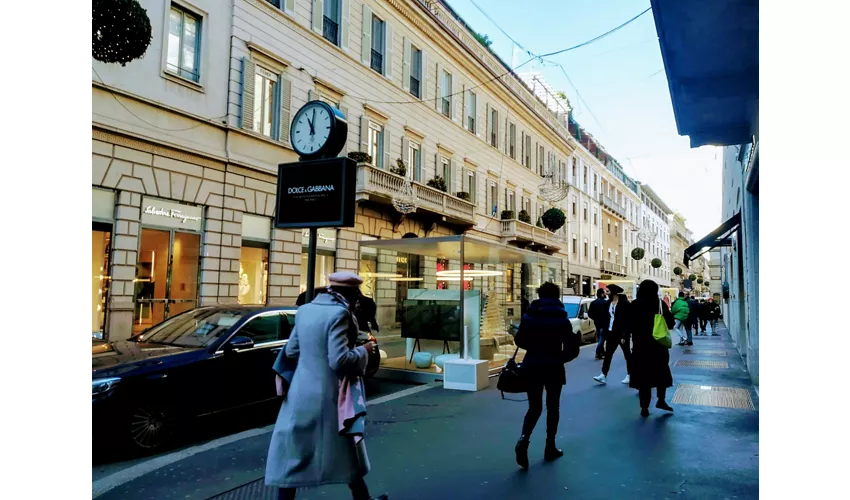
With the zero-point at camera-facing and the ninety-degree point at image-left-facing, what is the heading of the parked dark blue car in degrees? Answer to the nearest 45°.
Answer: approximately 45°

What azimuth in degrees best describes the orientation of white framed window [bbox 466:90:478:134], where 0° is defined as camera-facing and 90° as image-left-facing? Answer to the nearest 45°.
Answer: approximately 315°

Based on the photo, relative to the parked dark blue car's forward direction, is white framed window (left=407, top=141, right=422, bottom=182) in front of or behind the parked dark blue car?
behind

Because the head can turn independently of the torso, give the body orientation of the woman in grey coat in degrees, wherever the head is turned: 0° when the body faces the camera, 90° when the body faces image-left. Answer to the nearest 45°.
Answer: approximately 225°

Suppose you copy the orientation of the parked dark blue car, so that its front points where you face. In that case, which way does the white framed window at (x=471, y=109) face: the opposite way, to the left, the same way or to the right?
to the left

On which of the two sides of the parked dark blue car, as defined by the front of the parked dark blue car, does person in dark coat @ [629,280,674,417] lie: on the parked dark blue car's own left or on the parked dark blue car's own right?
on the parked dark blue car's own left

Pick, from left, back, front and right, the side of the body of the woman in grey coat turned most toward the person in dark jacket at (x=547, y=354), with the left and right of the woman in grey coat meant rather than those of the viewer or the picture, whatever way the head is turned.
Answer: front

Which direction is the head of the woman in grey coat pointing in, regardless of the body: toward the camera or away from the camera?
away from the camera

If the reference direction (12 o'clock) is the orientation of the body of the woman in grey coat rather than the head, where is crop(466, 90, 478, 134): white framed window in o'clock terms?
The white framed window is roughly at 11 o'clock from the woman in grey coat.

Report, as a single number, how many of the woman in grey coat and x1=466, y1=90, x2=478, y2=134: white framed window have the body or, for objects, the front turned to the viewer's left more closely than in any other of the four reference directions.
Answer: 0

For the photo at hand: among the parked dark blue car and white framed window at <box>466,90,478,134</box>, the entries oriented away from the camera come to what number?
0

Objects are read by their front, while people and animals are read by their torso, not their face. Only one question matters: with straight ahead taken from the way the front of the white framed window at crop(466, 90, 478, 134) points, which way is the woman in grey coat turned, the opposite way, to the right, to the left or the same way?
to the left

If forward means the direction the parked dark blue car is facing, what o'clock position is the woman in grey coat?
The woman in grey coat is roughly at 10 o'clock from the parked dark blue car.

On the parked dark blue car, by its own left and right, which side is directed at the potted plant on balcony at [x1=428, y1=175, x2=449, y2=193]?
back
